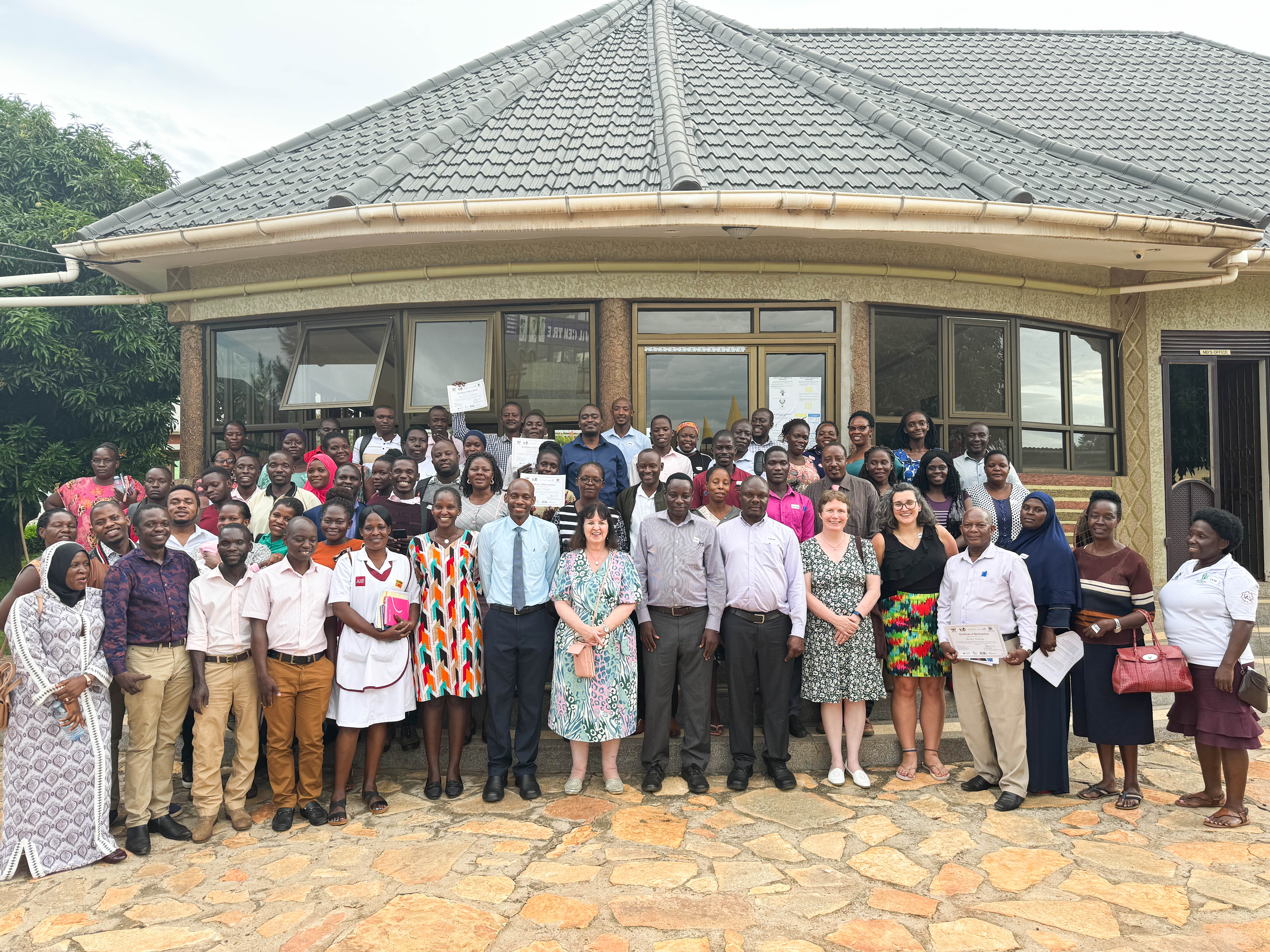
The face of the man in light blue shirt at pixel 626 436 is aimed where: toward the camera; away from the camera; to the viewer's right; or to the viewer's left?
toward the camera

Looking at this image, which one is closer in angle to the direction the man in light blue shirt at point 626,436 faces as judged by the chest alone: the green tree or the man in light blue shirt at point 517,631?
the man in light blue shirt

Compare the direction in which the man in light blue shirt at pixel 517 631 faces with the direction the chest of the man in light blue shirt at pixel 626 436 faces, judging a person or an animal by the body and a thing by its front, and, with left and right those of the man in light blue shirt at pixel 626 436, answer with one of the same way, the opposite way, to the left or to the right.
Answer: the same way

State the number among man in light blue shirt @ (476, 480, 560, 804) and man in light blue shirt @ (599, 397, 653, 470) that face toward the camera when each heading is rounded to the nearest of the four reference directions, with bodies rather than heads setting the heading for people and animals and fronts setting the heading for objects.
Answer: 2

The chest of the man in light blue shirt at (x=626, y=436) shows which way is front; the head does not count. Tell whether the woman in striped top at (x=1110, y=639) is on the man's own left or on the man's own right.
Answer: on the man's own left

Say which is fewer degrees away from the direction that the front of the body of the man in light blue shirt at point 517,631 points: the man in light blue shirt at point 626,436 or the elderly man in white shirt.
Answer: the elderly man in white shirt

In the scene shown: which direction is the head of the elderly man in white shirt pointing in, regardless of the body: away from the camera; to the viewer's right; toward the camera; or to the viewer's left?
toward the camera

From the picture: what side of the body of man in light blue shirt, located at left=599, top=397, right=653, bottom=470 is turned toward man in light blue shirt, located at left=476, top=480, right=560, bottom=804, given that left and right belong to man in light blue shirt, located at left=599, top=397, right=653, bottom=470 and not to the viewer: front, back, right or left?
front

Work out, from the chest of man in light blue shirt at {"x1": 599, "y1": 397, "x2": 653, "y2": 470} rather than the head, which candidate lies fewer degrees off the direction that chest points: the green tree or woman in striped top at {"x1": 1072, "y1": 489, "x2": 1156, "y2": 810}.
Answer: the woman in striped top

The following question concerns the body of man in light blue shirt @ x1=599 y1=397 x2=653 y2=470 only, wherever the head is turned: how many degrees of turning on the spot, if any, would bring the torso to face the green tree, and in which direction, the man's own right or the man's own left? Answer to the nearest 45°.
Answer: approximately 135° to the man's own right

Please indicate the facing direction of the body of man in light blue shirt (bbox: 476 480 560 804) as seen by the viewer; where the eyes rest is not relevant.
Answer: toward the camera

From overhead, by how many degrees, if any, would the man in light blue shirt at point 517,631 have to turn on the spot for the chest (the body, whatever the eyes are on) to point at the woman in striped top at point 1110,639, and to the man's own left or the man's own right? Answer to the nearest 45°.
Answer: approximately 90° to the man's own left

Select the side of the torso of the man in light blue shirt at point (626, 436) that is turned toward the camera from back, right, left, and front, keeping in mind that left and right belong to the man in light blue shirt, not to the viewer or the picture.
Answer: front

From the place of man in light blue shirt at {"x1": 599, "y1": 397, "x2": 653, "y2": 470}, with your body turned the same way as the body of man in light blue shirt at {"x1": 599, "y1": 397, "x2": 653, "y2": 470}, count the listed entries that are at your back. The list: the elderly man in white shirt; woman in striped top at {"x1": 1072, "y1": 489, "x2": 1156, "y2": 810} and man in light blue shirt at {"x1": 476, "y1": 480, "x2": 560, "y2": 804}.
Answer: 0

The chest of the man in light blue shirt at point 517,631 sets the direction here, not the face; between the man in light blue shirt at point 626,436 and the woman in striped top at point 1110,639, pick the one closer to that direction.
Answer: the woman in striped top

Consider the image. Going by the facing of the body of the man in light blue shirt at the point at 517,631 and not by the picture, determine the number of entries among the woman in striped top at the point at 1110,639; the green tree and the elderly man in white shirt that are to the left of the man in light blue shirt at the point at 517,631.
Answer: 2

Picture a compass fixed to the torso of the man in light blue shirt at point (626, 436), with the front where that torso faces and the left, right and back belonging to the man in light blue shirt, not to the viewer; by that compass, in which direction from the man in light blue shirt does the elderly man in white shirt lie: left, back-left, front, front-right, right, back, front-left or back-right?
front-left
